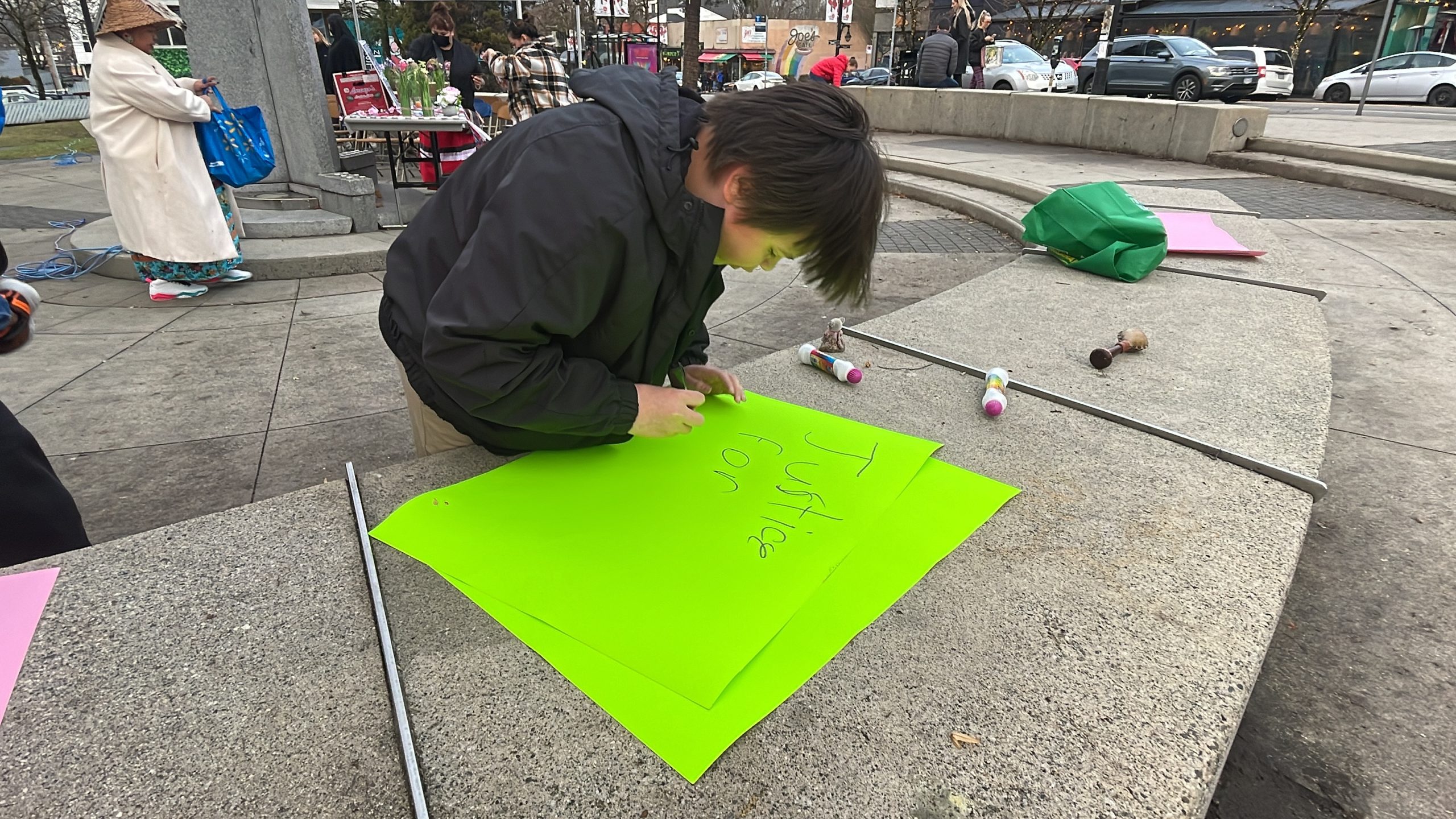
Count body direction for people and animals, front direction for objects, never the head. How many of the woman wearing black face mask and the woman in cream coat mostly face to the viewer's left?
0

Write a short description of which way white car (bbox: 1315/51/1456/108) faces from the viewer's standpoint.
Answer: facing to the left of the viewer

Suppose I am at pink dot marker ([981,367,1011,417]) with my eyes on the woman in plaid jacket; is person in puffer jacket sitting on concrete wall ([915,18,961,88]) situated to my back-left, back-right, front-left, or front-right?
front-right

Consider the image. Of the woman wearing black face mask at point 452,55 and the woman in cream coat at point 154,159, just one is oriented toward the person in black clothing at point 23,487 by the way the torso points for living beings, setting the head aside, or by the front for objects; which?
the woman wearing black face mask

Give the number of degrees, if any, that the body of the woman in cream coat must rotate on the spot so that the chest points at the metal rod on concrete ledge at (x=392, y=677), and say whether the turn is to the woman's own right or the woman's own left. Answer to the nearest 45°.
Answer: approximately 90° to the woman's own right

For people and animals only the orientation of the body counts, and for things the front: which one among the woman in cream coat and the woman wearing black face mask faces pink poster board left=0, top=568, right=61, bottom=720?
the woman wearing black face mask

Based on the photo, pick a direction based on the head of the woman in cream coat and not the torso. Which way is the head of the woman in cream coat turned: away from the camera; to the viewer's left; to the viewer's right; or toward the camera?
to the viewer's right

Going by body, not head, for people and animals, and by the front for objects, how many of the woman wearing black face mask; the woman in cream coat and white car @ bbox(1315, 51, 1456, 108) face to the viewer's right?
1

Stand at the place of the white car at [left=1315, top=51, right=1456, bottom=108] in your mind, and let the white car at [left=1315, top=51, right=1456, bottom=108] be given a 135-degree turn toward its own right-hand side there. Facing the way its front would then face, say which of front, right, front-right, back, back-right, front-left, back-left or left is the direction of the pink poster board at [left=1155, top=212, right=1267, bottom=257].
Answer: back-right

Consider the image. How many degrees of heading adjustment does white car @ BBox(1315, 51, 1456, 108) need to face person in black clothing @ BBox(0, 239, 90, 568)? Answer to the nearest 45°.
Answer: approximately 90° to its left

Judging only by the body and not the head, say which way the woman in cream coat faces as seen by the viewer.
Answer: to the viewer's right

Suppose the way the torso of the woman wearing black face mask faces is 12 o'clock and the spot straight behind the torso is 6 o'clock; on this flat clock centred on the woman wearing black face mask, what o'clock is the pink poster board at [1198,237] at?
The pink poster board is roughly at 11 o'clock from the woman wearing black face mask.

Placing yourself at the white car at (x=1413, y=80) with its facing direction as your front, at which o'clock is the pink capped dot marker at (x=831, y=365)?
The pink capped dot marker is roughly at 9 o'clock from the white car.

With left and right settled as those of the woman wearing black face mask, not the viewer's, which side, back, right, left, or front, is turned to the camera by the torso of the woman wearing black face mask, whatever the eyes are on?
front

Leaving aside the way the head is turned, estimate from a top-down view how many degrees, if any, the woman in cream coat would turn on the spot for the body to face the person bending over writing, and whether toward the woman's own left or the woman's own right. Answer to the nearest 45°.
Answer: approximately 90° to the woman's own right

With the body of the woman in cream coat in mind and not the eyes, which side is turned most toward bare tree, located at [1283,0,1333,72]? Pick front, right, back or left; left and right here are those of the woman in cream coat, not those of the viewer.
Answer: front

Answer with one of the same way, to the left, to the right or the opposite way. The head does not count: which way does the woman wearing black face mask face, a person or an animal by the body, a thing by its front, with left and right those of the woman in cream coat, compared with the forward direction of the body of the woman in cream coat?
to the right

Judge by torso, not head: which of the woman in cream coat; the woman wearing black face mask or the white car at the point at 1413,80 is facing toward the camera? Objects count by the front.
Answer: the woman wearing black face mask
